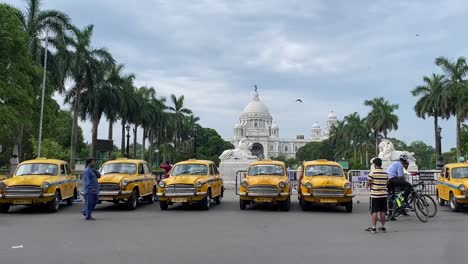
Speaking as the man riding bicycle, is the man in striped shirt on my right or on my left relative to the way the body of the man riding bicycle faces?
on my right

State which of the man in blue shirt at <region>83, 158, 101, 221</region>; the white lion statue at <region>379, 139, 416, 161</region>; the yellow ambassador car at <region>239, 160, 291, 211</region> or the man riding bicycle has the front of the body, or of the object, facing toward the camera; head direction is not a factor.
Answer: the yellow ambassador car

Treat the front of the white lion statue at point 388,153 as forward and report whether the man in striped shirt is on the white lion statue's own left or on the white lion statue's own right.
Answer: on the white lion statue's own left

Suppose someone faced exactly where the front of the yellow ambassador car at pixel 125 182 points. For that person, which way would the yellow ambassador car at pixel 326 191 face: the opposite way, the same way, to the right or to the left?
the same way

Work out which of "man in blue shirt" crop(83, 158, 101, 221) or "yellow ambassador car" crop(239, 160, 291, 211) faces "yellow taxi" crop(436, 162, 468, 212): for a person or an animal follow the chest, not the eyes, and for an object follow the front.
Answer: the man in blue shirt

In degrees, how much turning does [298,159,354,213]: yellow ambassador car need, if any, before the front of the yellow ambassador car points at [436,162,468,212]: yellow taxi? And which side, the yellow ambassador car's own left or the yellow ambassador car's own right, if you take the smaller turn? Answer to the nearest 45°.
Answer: approximately 90° to the yellow ambassador car's own left

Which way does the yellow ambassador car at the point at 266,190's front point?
toward the camera

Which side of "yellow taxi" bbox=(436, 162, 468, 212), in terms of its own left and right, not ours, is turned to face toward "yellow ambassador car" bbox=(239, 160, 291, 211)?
right

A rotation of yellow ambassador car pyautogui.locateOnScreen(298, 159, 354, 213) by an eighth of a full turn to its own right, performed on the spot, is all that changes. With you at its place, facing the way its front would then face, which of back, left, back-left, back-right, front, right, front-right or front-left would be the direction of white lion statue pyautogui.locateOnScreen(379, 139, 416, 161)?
back-right

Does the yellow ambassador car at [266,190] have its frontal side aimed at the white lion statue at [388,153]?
no

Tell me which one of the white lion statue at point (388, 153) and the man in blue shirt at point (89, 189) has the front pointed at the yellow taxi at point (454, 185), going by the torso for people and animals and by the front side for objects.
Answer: the man in blue shirt

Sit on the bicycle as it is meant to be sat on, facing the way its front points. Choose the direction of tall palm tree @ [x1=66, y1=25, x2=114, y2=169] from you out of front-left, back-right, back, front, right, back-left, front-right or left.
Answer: back

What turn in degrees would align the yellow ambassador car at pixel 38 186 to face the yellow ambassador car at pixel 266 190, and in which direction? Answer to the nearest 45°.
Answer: approximately 135° to its left

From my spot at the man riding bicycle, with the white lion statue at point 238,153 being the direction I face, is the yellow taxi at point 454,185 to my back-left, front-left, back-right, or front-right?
front-right

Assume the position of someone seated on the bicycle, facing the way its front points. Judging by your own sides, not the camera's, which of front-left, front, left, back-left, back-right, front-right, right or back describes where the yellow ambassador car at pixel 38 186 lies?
back-right

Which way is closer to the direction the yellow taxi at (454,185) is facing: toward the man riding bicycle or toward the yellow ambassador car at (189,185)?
the man riding bicycle

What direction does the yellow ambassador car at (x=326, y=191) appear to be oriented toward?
toward the camera

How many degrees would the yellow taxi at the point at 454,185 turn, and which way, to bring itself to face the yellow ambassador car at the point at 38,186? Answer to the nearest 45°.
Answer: approximately 90° to its right

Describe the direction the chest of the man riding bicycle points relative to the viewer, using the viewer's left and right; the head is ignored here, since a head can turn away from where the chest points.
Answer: facing to the right of the viewer

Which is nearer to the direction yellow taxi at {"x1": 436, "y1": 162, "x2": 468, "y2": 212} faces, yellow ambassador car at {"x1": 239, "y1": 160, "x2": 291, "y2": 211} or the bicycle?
the bicycle

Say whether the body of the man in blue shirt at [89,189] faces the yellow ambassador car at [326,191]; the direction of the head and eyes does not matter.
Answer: yes
